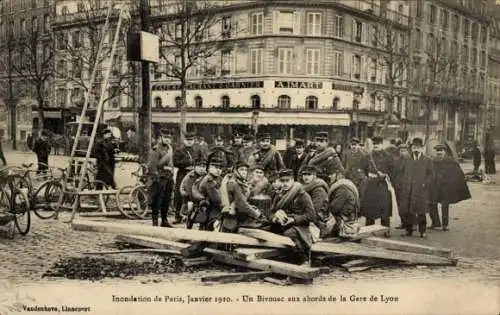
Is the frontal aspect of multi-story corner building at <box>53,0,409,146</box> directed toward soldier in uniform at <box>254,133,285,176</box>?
yes

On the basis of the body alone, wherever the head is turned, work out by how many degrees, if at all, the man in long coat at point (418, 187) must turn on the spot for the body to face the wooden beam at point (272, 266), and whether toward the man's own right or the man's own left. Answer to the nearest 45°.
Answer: approximately 45° to the man's own right

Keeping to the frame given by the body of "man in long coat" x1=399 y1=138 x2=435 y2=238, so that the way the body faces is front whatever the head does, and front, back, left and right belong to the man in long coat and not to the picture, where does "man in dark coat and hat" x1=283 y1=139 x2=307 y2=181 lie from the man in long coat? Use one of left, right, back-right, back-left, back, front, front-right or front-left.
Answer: back-right

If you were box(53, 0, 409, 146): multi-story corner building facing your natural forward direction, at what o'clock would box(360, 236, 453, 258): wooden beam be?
The wooden beam is roughly at 12 o'clock from the multi-story corner building.

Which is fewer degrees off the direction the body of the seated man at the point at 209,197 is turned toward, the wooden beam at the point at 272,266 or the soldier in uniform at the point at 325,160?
the wooden beam

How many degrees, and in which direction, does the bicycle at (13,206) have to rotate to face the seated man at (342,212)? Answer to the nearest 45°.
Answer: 0° — it already faces them
